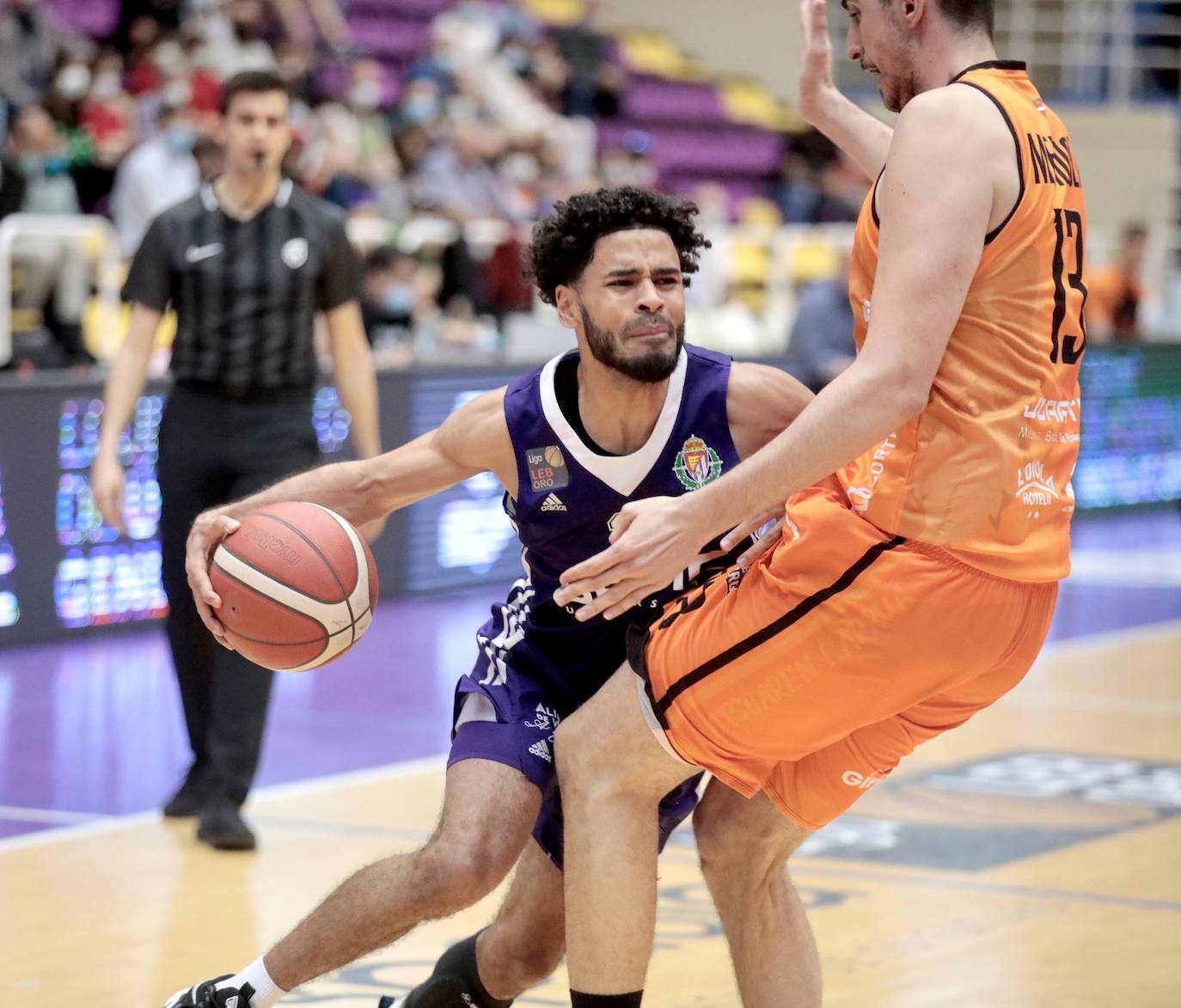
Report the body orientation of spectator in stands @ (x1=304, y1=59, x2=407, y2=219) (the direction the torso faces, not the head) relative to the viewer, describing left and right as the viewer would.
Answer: facing the viewer

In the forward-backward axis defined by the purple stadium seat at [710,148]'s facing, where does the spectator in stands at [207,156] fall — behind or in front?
in front

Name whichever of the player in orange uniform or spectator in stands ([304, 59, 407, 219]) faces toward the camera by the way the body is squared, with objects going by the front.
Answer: the spectator in stands

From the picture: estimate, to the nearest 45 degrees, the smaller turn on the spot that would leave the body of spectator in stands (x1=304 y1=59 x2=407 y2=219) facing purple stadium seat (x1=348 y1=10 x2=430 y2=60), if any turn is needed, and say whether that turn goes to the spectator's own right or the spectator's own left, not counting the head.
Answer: approximately 180°

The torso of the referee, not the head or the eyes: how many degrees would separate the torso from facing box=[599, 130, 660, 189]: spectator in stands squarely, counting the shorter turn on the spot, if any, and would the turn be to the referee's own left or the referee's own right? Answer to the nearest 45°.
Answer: approximately 180°

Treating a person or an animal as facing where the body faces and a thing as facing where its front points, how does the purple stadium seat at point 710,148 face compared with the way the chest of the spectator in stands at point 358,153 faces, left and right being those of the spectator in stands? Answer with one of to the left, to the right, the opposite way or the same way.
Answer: the same way

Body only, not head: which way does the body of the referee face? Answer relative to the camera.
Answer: toward the camera

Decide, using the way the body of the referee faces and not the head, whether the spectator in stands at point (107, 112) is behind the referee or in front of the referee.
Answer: behind

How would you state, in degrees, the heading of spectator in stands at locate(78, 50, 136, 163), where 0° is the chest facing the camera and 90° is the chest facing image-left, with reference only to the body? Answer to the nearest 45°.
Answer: approximately 0°

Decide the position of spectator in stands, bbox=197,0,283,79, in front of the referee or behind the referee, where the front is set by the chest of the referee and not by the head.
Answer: behind

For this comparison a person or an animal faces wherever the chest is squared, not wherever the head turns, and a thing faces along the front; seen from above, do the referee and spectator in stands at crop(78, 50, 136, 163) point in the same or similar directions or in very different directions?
same or similar directions

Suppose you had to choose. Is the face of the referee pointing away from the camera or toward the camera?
toward the camera

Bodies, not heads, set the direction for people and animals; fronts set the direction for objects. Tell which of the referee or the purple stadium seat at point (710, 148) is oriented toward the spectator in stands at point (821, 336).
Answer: the purple stadium seat

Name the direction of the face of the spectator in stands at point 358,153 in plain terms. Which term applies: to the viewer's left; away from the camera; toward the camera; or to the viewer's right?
toward the camera

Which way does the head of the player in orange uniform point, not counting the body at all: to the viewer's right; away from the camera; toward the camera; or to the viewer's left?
to the viewer's left

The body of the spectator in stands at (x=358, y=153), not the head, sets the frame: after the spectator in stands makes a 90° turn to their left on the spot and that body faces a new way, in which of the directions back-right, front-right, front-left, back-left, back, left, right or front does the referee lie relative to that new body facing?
right

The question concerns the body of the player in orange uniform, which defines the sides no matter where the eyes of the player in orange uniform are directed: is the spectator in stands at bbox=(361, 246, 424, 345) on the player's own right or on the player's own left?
on the player's own right

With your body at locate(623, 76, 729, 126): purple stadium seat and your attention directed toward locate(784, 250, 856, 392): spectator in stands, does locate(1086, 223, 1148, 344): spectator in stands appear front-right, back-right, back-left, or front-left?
front-left

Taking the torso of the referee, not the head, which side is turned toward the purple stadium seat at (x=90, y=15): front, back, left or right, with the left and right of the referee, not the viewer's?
back
